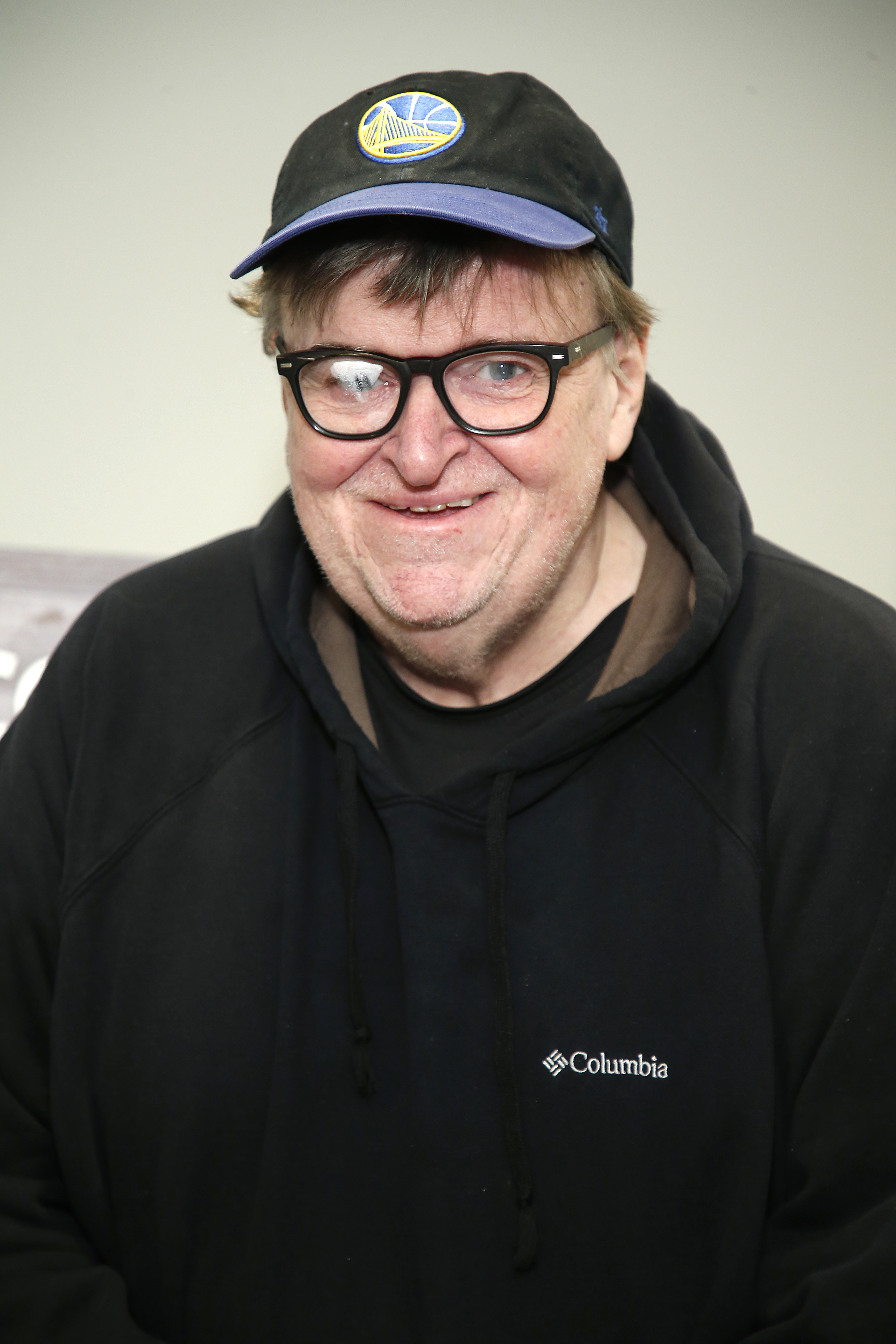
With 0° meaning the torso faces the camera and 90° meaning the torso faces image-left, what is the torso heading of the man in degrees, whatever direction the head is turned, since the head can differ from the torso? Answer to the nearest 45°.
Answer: approximately 0°
